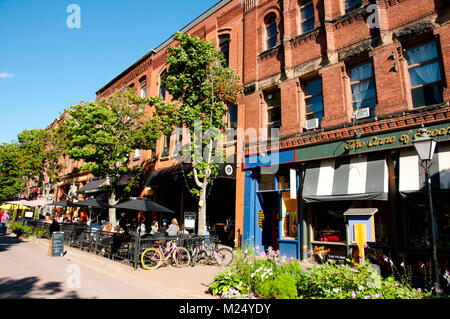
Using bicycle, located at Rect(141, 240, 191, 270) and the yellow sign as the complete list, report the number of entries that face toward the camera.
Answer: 1

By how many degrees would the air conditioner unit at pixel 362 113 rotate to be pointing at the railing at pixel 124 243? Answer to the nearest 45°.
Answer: approximately 45° to its right
